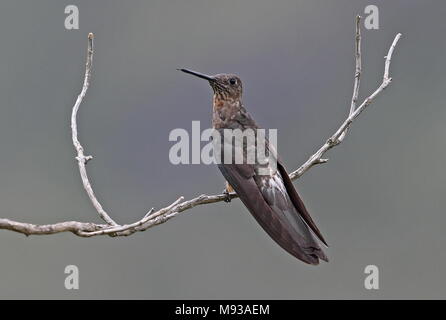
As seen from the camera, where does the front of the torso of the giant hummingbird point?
to the viewer's left
